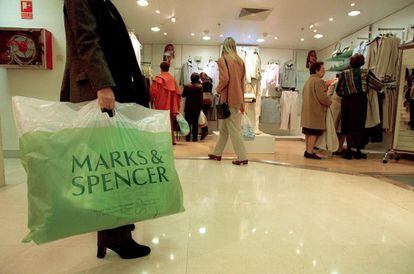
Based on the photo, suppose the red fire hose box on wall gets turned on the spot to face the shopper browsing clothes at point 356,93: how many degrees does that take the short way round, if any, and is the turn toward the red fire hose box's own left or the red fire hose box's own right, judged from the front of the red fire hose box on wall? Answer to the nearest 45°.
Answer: approximately 90° to the red fire hose box's own left

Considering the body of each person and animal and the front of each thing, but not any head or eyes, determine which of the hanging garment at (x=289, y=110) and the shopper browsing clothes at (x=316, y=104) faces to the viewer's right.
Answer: the shopper browsing clothes

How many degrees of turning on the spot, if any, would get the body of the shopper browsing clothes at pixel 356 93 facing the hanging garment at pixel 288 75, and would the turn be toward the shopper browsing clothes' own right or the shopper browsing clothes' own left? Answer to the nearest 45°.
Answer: approximately 45° to the shopper browsing clothes' own left

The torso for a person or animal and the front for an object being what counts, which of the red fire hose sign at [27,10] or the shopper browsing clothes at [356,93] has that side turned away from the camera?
the shopper browsing clothes

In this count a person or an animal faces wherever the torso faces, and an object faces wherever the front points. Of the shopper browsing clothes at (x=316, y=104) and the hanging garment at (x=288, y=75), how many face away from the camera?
0

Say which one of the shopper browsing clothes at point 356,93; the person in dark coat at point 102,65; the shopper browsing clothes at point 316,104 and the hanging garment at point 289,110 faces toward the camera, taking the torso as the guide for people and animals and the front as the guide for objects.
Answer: the hanging garment

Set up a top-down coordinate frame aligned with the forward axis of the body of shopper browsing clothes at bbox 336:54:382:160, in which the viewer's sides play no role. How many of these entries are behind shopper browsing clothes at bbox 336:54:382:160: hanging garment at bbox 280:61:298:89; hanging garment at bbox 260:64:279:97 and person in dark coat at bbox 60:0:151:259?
1

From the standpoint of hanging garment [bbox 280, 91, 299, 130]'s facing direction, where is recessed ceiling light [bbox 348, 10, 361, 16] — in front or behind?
in front

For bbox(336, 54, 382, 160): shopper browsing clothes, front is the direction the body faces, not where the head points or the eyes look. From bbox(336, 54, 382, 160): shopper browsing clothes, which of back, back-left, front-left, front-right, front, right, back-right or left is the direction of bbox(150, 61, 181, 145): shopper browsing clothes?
left

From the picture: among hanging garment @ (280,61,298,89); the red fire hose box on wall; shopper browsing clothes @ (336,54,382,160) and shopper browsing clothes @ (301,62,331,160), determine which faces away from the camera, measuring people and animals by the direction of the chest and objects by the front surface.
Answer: shopper browsing clothes @ (336,54,382,160)

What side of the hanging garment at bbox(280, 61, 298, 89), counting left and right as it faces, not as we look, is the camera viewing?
front

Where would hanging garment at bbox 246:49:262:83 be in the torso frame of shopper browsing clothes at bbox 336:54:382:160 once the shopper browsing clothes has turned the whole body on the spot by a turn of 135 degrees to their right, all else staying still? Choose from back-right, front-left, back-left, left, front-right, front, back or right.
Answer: back

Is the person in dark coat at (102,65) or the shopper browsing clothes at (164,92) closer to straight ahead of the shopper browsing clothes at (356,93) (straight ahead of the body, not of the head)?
the shopper browsing clothes

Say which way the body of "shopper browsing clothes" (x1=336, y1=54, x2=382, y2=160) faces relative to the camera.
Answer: away from the camera
